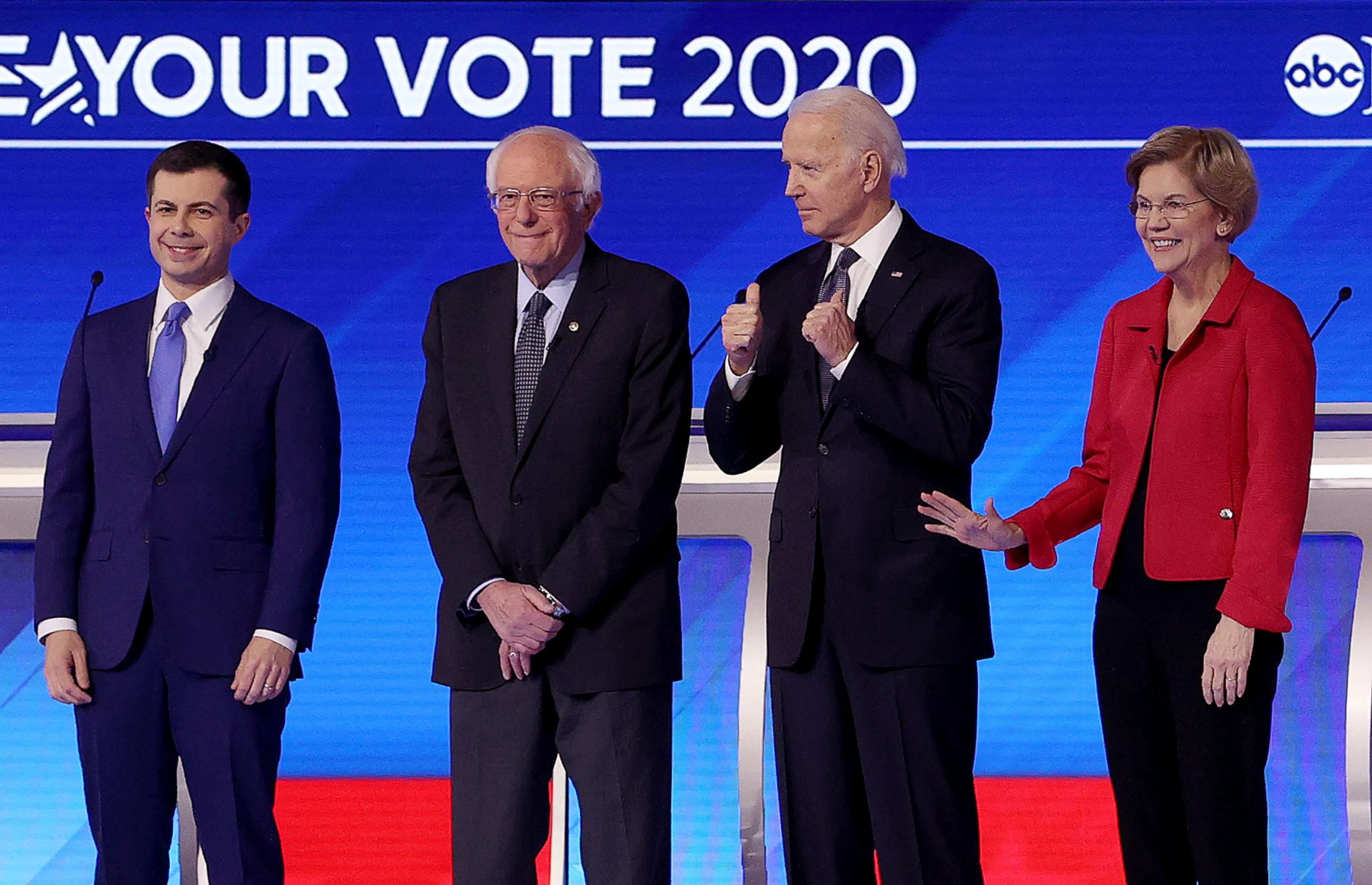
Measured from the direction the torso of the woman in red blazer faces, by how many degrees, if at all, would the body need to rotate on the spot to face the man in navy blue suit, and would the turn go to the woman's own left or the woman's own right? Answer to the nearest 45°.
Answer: approximately 45° to the woman's own right

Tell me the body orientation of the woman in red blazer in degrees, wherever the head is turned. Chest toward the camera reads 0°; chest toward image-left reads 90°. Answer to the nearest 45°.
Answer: approximately 45°

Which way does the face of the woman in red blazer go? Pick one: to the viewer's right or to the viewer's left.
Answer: to the viewer's left

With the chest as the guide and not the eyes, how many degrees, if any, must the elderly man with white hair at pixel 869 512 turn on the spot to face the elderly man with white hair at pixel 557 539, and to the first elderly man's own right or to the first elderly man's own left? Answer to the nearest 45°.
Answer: approximately 45° to the first elderly man's own right

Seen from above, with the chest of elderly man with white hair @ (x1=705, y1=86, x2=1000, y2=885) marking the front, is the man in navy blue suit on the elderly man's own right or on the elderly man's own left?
on the elderly man's own right

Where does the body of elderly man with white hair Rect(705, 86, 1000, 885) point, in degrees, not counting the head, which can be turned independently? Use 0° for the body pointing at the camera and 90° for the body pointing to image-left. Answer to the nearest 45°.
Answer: approximately 45°
